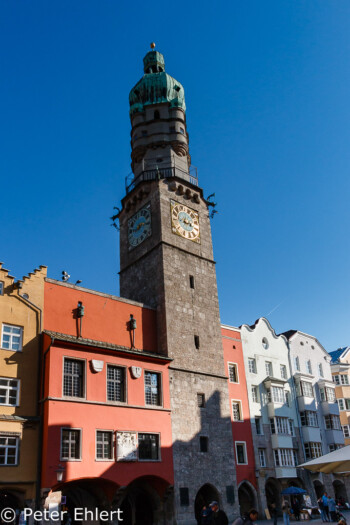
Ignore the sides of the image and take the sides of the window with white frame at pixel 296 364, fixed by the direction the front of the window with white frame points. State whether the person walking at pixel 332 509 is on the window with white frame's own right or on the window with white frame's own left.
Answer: on the window with white frame's own left
